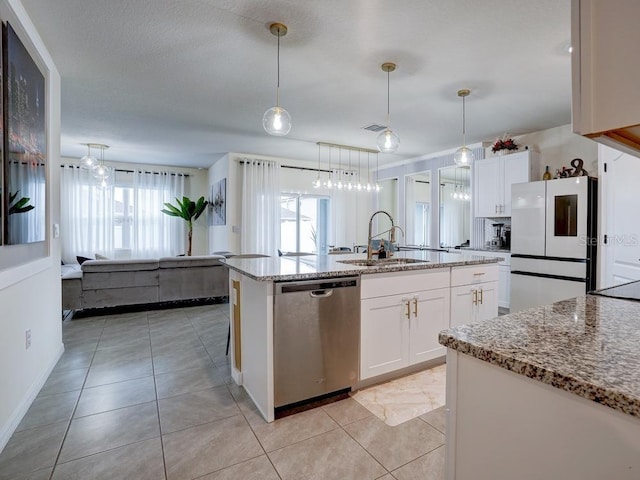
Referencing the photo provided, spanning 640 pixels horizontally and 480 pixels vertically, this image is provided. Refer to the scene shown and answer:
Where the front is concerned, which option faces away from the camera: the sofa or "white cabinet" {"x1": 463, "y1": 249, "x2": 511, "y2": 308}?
the sofa

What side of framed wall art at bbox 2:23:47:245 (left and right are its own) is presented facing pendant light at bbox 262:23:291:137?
front

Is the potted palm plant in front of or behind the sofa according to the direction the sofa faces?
in front

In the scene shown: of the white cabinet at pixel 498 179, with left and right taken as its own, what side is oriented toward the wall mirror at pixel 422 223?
right

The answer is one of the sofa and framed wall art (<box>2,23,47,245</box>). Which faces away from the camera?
the sofa

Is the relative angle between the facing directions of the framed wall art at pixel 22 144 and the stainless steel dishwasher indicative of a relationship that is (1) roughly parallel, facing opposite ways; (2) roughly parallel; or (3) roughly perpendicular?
roughly perpendicular

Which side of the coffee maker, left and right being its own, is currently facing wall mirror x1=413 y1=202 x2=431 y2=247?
right

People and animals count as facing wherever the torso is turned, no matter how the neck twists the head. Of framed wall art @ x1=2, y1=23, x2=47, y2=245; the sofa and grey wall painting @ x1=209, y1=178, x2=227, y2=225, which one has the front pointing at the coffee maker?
the framed wall art

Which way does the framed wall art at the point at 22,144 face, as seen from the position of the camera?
facing to the right of the viewer

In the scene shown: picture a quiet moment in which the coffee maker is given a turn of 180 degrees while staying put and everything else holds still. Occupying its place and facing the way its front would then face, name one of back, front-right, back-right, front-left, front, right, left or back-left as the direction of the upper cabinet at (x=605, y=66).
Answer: back-right
